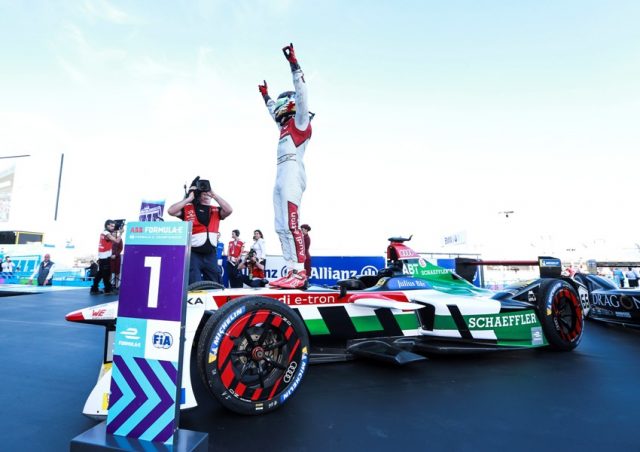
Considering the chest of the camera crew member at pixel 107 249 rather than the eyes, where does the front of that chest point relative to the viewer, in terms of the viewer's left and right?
facing to the right of the viewer

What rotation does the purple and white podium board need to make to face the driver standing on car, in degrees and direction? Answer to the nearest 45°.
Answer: approximately 135° to its left

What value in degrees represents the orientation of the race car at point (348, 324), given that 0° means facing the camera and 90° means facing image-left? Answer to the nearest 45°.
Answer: approximately 45°

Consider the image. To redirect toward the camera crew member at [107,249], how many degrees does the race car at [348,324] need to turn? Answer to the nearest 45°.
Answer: approximately 90° to its right

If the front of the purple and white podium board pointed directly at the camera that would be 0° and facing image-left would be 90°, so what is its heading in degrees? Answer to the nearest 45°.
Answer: approximately 0°

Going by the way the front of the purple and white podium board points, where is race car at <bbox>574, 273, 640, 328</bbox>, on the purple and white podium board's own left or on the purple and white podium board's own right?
on the purple and white podium board's own left

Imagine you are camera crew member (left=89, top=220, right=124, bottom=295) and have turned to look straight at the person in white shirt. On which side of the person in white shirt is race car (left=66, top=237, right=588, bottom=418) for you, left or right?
right

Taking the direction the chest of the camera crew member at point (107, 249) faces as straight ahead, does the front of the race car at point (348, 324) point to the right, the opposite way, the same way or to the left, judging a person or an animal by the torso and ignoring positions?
the opposite way

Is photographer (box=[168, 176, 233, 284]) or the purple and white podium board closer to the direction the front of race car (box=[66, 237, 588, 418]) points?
the purple and white podium board

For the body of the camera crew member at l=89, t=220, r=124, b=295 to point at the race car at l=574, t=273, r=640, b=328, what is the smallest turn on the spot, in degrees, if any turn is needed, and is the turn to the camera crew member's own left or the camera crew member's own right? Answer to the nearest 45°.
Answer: approximately 45° to the camera crew member's own right

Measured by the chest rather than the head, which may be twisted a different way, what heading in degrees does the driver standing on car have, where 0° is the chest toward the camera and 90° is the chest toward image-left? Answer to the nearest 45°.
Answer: approximately 45°
